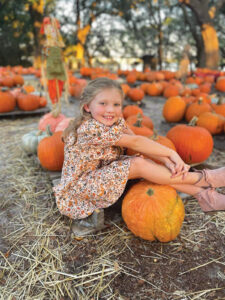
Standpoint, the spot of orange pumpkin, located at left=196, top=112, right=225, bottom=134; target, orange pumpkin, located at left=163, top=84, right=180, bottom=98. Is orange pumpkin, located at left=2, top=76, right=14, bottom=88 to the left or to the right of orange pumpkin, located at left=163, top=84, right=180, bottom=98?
left

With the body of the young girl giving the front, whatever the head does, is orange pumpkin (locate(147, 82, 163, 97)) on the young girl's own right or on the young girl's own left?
on the young girl's own left

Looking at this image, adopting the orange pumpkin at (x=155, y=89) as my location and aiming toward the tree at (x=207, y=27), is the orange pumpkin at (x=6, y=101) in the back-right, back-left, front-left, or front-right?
back-left

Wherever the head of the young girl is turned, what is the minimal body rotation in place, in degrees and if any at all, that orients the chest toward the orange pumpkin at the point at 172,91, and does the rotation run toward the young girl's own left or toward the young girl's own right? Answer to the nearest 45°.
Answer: approximately 90° to the young girl's own left

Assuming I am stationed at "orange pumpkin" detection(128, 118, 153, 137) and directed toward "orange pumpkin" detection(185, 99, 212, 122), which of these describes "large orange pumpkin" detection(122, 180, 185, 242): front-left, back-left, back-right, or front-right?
back-right

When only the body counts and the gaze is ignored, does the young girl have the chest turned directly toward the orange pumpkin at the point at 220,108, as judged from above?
no

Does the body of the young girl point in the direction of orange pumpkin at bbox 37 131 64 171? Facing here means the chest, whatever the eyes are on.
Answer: no

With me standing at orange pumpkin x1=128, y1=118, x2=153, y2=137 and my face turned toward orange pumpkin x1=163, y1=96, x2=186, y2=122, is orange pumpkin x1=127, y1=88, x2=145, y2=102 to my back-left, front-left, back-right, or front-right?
front-left

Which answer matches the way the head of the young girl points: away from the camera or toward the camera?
toward the camera

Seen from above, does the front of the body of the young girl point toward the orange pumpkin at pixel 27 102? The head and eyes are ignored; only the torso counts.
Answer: no
